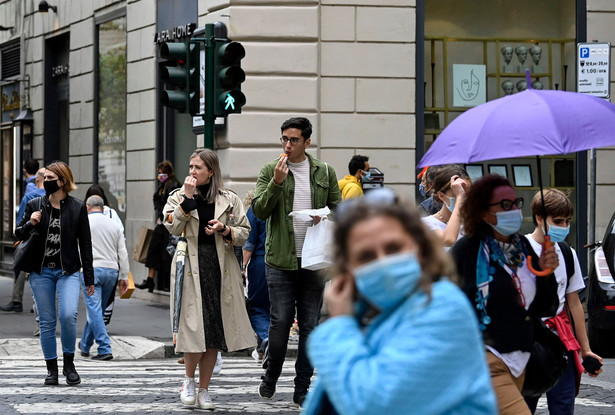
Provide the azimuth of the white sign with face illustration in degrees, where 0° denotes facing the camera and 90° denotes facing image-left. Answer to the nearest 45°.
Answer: approximately 0°

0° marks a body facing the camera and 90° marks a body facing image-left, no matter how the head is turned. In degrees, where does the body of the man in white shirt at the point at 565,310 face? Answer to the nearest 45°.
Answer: approximately 315°

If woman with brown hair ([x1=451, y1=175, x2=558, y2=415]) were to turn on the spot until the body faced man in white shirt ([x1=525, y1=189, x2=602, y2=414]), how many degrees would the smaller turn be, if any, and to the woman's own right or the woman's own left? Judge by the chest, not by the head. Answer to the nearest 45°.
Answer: approximately 135° to the woman's own left

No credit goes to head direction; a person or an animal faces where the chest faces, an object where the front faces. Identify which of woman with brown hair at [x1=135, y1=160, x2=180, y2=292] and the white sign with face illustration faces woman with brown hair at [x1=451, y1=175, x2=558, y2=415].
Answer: the white sign with face illustration

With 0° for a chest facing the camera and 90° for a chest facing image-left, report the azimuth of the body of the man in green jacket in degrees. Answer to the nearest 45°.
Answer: approximately 0°

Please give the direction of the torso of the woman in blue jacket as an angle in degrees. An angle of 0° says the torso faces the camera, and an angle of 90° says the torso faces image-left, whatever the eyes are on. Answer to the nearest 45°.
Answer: approximately 45°

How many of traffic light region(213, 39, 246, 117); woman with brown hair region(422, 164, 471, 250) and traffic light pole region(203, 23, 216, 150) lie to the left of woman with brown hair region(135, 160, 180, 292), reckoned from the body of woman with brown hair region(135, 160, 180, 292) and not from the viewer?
3

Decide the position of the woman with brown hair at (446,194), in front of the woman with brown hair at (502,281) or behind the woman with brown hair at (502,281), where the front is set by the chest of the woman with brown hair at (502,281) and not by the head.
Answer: behind
